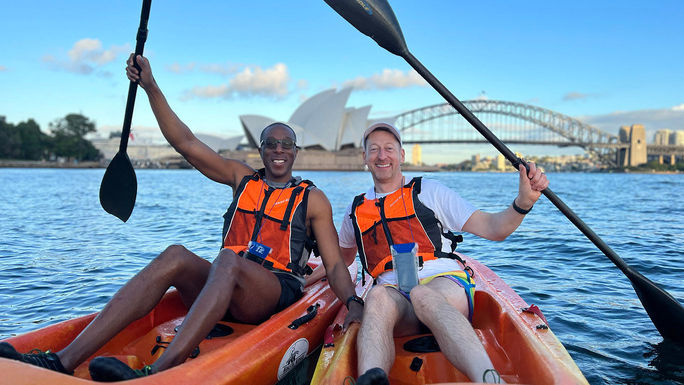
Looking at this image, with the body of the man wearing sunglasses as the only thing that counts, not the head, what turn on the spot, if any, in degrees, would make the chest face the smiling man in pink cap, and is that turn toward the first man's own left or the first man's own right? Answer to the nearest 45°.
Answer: approximately 90° to the first man's own left

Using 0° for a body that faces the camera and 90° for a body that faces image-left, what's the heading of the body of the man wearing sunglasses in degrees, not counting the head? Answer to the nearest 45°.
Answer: approximately 45°

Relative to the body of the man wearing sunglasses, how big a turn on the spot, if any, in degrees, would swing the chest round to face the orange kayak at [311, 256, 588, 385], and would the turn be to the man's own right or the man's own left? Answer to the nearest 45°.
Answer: approximately 90° to the man's own left
